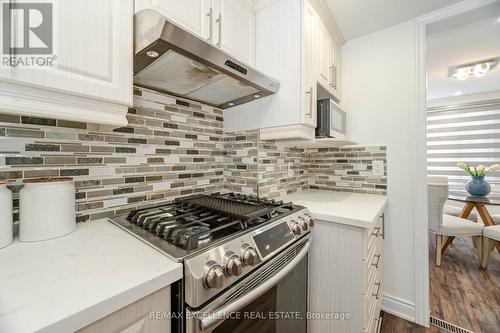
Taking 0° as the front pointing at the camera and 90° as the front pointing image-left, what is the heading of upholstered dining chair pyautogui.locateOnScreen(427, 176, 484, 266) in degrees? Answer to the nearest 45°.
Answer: approximately 270°

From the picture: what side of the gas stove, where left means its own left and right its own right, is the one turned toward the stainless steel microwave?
left

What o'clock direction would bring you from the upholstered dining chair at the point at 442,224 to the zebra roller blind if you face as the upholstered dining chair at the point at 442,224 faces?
The zebra roller blind is roughly at 9 o'clock from the upholstered dining chair.

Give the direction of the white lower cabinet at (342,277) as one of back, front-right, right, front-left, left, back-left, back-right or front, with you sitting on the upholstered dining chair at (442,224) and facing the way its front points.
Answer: right
